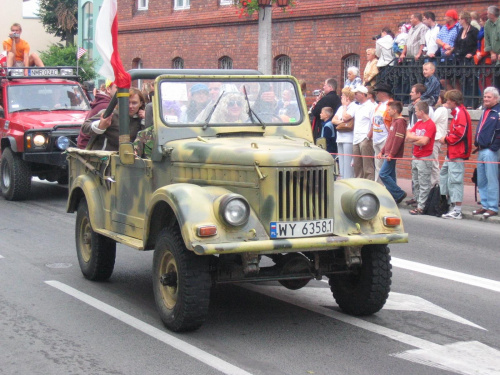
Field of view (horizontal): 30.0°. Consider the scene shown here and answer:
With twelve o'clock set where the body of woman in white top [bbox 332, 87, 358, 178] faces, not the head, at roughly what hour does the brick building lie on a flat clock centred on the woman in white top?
The brick building is roughly at 4 o'clock from the woman in white top.

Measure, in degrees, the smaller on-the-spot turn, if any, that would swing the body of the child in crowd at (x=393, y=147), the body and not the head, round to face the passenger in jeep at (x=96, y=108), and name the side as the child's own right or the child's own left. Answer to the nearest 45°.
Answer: approximately 45° to the child's own left

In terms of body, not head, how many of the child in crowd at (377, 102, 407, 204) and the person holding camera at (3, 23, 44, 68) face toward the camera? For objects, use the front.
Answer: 1

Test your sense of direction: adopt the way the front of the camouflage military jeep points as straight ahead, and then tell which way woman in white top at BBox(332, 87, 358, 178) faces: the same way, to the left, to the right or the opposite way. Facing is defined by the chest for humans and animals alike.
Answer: to the right

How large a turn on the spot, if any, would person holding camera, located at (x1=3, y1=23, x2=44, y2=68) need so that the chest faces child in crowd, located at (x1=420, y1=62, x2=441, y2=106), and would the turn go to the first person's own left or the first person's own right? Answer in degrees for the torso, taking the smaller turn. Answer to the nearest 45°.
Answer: approximately 45° to the first person's own left

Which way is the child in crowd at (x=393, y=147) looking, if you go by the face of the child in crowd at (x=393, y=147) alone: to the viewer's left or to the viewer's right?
to the viewer's left

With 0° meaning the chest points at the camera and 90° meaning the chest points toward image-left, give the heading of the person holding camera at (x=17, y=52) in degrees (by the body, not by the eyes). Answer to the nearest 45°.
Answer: approximately 0°

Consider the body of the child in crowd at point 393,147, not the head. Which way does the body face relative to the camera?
to the viewer's left

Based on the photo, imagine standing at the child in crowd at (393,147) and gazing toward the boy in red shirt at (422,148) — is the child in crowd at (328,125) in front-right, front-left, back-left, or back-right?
back-left
